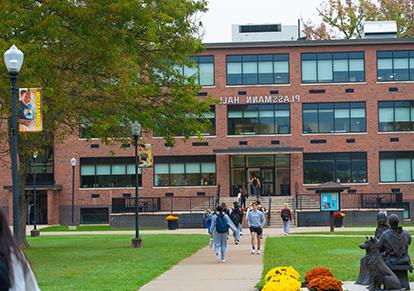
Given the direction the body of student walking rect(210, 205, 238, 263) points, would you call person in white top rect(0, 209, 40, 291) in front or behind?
behind

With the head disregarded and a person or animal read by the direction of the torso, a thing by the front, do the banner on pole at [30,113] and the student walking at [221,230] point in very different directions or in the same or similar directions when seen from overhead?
very different directions

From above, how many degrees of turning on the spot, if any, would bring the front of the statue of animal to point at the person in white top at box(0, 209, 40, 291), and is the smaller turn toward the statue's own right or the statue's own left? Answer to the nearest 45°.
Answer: approximately 90° to the statue's own left

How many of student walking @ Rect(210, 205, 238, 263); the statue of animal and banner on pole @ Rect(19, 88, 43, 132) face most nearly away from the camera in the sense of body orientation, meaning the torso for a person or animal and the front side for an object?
1

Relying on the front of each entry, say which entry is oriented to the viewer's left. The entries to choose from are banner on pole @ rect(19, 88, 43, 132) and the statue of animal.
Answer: the statue of animal

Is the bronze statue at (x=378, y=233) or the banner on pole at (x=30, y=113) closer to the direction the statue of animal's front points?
the banner on pole

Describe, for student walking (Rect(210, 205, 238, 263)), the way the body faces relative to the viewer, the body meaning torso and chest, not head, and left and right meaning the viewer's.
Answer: facing away from the viewer

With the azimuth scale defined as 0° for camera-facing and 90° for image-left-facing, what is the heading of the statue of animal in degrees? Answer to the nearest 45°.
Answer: approximately 90°

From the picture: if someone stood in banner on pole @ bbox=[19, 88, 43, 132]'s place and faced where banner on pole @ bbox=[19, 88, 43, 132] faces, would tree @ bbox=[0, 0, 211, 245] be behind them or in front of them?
behind

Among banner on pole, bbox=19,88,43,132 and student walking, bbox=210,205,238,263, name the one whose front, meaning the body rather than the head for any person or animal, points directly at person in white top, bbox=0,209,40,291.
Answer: the banner on pole

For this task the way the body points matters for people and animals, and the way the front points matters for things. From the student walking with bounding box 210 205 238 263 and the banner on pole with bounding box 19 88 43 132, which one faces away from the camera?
the student walking

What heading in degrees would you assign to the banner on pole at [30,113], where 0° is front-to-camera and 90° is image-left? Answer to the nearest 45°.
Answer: approximately 0°
